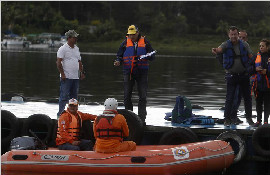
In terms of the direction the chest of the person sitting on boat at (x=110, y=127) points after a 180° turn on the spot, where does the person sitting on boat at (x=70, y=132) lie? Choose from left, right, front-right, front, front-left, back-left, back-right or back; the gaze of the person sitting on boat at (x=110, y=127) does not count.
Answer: right

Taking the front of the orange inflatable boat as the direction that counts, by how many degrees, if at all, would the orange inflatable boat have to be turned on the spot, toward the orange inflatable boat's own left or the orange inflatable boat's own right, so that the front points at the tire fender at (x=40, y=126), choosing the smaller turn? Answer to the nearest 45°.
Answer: approximately 135° to the orange inflatable boat's own left

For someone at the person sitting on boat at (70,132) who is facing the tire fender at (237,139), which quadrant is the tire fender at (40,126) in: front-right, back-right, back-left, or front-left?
back-left

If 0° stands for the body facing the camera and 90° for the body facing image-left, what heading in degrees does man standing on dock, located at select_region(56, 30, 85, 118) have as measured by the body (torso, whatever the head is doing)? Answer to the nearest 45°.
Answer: approximately 315°

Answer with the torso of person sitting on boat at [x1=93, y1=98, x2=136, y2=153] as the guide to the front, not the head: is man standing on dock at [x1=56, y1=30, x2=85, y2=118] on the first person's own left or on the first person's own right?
on the first person's own left

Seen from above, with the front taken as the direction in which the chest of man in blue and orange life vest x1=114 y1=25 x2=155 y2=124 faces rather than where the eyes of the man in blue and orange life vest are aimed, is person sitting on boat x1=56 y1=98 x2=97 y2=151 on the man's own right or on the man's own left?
on the man's own right

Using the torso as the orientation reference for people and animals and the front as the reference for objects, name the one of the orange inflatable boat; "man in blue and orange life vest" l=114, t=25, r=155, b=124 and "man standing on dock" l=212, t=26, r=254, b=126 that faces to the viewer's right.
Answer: the orange inflatable boat

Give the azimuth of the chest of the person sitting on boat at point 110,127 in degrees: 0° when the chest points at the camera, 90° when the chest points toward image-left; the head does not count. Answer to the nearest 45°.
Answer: approximately 225°

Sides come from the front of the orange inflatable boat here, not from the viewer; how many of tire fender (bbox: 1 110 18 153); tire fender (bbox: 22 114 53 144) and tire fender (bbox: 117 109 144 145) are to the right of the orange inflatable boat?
0

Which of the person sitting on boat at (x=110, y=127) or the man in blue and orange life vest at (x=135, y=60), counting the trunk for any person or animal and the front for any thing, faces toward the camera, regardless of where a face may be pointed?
the man in blue and orange life vest

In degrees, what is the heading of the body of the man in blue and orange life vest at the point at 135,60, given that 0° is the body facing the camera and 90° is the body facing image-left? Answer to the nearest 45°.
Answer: approximately 0°

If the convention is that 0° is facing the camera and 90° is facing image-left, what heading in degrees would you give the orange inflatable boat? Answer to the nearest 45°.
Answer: approximately 270°

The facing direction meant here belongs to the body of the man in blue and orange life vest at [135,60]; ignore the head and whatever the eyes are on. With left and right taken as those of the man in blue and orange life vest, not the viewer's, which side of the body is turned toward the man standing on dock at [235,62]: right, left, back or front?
left

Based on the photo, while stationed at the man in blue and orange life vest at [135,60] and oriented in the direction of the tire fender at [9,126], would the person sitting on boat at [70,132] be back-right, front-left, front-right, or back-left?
front-left

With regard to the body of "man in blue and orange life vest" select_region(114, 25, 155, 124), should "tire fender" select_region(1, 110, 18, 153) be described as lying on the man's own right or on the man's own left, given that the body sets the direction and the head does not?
on the man's own right

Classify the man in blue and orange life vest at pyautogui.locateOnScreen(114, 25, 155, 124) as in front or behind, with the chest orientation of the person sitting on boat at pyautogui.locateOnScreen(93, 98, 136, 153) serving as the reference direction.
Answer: in front
